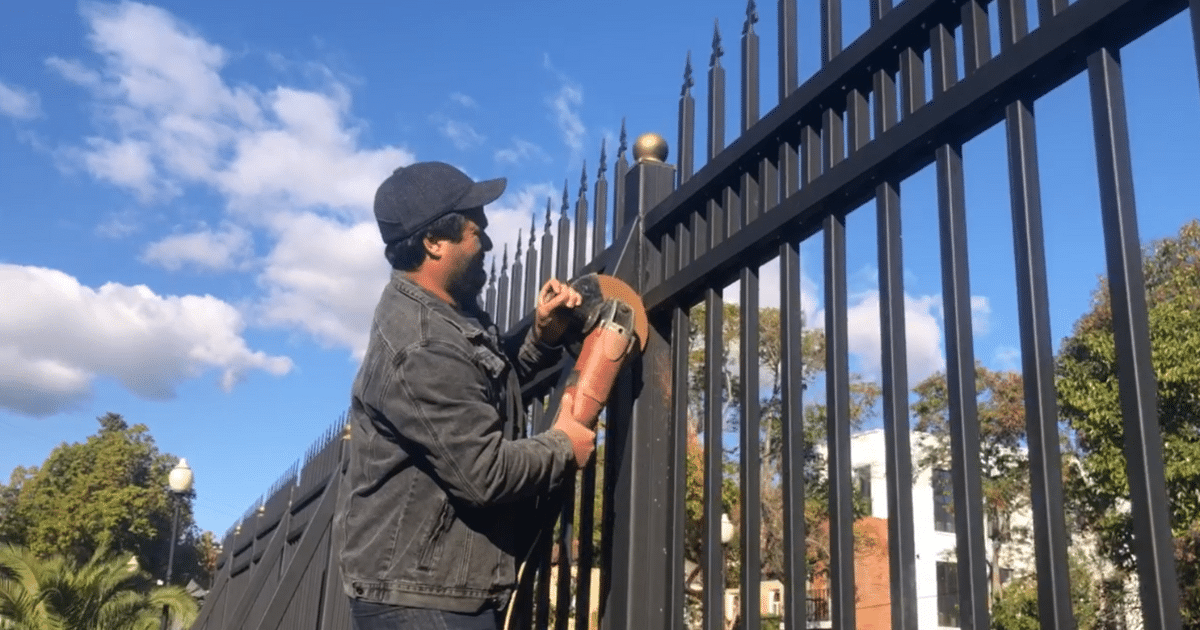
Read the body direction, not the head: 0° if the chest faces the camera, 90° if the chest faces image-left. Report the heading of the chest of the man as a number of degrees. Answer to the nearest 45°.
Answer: approximately 270°

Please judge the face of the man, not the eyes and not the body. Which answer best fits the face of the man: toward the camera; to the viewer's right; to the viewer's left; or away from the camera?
to the viewer's right

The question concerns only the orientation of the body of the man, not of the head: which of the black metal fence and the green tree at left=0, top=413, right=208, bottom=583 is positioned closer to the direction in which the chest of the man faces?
the black metal fence

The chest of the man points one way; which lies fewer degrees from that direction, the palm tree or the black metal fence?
the black metal fence

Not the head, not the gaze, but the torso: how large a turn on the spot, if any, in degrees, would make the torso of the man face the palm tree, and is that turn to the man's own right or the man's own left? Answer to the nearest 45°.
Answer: approximately 90° to the man's own left

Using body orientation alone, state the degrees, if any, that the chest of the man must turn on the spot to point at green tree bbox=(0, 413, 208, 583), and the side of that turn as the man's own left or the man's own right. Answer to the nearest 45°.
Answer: approximately 90° to the man's own left
